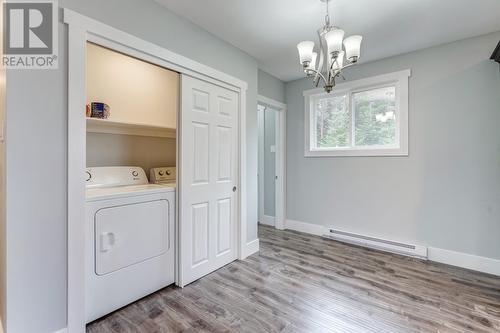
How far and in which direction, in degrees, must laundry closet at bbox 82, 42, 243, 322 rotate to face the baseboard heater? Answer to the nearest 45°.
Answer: approximately 45° to its left

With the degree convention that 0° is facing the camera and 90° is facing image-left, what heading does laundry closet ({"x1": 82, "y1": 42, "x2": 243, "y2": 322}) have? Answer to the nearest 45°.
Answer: approximately 315°

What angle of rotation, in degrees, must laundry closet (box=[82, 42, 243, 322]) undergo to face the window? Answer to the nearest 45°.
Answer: approximately 45° to its left

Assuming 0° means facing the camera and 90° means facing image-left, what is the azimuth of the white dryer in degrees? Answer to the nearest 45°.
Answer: approximately 315°

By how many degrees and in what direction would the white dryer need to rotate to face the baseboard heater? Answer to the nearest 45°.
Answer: approximately 45° to its left

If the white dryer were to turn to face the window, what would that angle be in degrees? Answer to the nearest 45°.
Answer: approximately 45° to its left
